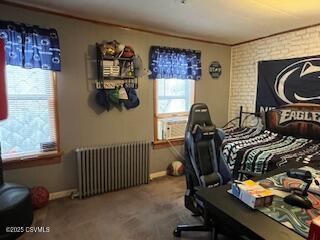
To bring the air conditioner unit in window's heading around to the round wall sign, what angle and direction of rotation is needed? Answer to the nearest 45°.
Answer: approximately 90° to its left

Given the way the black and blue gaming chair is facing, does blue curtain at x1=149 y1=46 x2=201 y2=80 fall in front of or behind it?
behind

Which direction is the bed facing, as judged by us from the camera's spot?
facing the viewer and to the left of the viewer

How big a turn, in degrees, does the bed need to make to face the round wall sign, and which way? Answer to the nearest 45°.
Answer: approximately 90° to its right

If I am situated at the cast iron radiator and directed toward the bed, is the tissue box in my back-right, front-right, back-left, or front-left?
front-right

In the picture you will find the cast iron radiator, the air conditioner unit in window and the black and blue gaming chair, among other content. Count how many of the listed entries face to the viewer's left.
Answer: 0

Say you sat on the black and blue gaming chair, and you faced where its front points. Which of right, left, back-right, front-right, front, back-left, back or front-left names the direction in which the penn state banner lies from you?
left

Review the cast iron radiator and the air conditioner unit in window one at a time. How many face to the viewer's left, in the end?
0

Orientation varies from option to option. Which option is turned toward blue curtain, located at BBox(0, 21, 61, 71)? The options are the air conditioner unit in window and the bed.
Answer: the bed

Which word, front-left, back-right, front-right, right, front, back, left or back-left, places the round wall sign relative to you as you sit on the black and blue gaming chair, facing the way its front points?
back-left

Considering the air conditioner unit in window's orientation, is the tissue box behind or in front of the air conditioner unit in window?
in front

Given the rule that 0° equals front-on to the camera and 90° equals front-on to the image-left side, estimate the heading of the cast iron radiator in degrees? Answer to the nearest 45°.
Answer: approximately 315°
